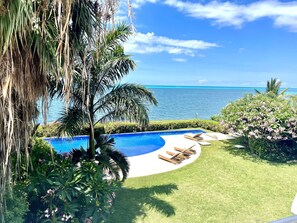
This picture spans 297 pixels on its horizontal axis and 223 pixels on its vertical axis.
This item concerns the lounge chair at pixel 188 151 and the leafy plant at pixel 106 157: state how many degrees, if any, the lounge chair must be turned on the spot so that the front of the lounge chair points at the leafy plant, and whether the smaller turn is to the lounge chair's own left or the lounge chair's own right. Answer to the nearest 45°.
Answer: approximately 135° to the lounge chair's own left

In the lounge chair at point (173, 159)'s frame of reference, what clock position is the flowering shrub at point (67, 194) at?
The flowering shrub is roughly at 8 o'clock from the lounge chair.

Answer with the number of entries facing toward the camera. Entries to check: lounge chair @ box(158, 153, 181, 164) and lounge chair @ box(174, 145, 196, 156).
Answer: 0

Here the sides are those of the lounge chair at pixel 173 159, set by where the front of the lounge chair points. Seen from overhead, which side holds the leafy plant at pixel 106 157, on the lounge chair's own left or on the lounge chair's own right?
on the lounge chair's own left

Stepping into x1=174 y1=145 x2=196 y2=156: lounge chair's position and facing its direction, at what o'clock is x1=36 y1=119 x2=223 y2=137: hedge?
The hedge is roughly at 1 o'clock from the lounge chair.

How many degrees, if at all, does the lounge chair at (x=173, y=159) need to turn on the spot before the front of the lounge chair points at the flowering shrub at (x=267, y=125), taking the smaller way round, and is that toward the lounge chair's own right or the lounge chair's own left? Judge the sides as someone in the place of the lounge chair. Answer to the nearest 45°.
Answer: approximately 135° to the lounge chair's own right
